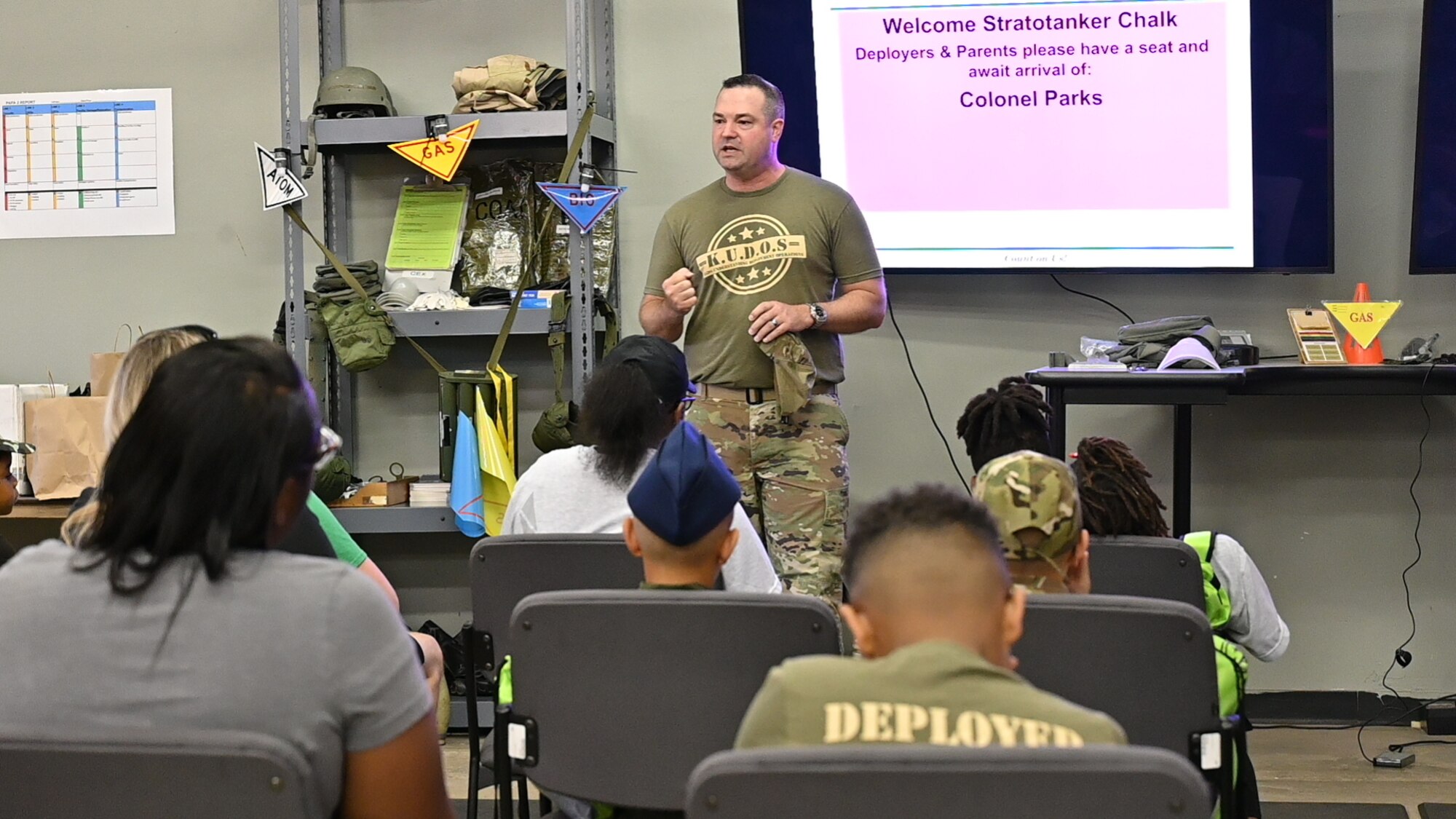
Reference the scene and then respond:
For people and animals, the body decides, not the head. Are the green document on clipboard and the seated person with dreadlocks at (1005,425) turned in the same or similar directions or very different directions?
very different directions

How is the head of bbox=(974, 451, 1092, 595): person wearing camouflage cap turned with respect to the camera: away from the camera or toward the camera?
away from the camera

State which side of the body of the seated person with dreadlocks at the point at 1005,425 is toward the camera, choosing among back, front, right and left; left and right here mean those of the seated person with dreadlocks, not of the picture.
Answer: back

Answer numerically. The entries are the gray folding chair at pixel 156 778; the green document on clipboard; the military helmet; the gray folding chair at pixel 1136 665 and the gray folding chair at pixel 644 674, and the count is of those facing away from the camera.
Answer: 3

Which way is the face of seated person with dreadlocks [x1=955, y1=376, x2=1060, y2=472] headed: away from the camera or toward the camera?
away from the camera

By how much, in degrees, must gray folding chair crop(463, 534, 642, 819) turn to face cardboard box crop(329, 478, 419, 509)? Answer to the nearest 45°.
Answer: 0° — it already faces it

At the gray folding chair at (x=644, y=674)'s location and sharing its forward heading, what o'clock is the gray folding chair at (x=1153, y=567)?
the gray folding chair at (x=1153, y=567) is roughly at 2 o'clock from the gray folding chair at (x=644, y=674).

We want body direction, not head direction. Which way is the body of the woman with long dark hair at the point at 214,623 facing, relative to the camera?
away from the camera
